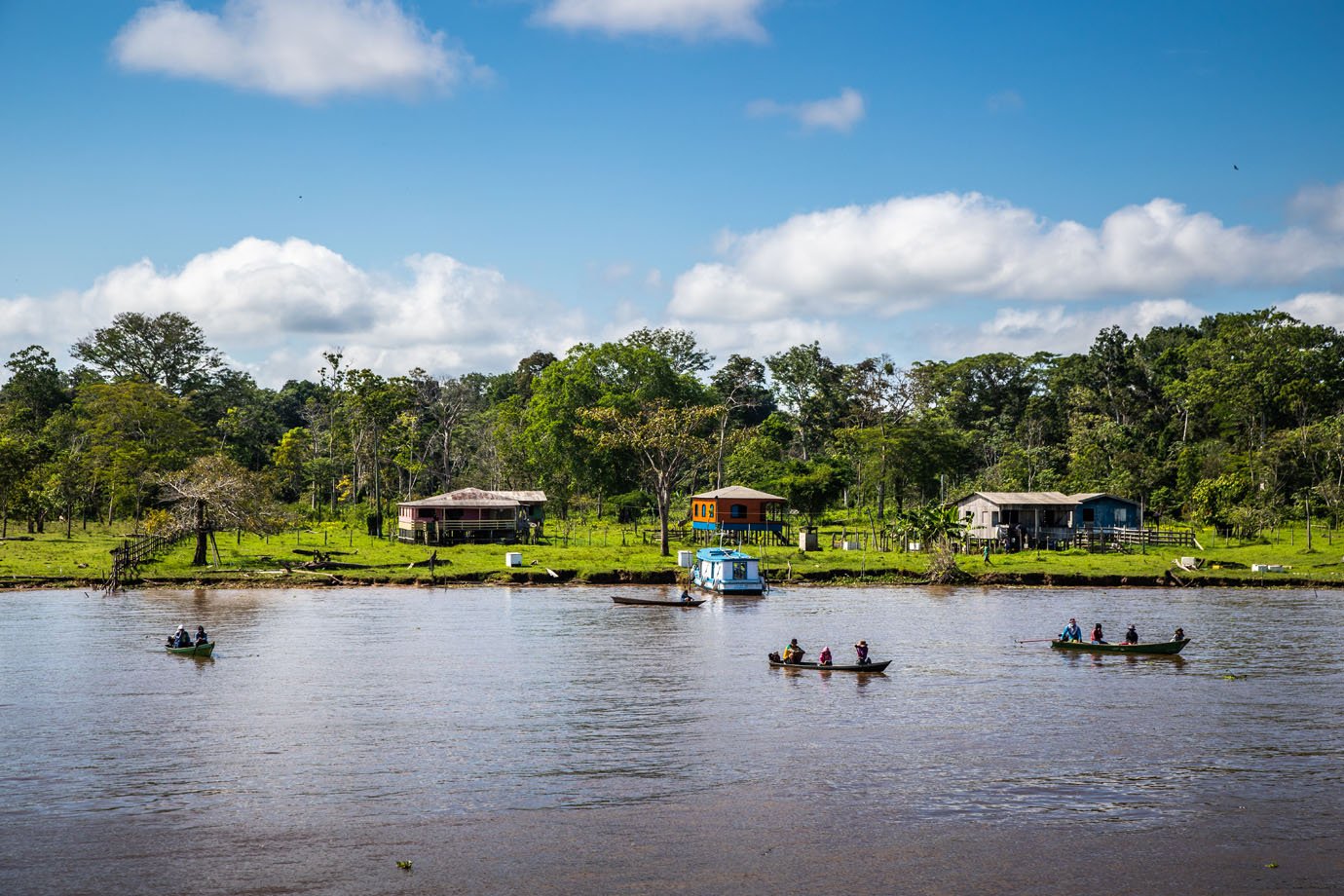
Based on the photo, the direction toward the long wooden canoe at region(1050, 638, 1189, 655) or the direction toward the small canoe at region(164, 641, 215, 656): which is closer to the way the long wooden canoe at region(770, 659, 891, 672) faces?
the long wooden canoe

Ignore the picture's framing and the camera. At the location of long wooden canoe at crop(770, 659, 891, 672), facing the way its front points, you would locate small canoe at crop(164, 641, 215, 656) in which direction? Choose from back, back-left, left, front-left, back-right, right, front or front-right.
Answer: back

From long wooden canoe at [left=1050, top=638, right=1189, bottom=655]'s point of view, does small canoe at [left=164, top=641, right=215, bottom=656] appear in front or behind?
behind

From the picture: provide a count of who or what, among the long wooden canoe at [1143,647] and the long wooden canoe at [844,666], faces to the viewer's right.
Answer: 2

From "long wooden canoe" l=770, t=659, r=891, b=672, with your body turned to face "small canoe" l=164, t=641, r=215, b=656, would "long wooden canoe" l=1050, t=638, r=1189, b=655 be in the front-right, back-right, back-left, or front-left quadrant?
back-right

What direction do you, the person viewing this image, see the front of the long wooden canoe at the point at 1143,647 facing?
facing to the right of the viewer

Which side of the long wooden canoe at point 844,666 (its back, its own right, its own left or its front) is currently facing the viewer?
right
